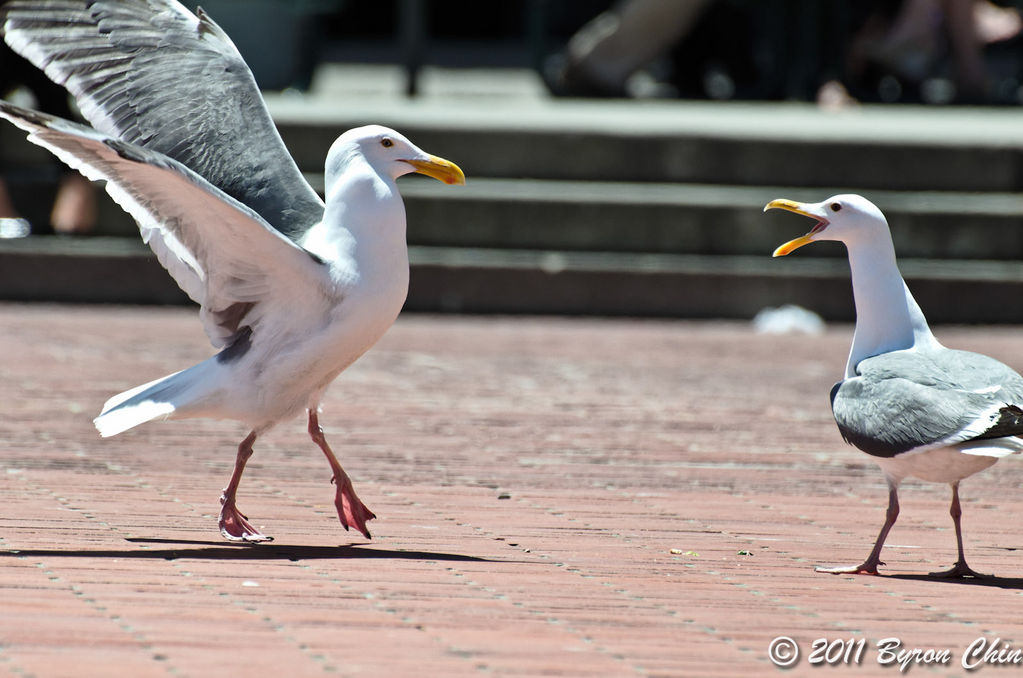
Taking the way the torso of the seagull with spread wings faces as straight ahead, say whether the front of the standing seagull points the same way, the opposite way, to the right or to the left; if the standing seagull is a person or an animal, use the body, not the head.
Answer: the opposite way

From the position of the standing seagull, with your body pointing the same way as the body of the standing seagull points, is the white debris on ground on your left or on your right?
on your right

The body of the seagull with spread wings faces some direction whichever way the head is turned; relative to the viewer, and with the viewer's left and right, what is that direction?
facing to the right of the viewer

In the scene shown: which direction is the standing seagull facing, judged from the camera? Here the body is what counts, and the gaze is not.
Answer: to the viewer's left

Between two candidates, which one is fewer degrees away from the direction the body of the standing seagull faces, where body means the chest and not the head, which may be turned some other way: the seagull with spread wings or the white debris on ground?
the seagull with spread wings

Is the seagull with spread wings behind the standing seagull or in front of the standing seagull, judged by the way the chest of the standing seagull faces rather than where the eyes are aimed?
in front

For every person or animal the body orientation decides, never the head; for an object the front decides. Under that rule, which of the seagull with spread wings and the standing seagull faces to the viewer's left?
the standing seagull

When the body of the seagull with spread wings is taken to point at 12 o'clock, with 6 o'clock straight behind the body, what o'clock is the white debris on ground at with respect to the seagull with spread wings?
The white debris on ground is roughly at 10 o'clock from the seagull with spread wings.

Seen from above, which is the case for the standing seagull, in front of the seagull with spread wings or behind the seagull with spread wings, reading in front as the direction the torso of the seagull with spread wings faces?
in front

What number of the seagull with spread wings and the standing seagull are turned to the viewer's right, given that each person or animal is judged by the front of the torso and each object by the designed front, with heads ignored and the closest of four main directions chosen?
1
